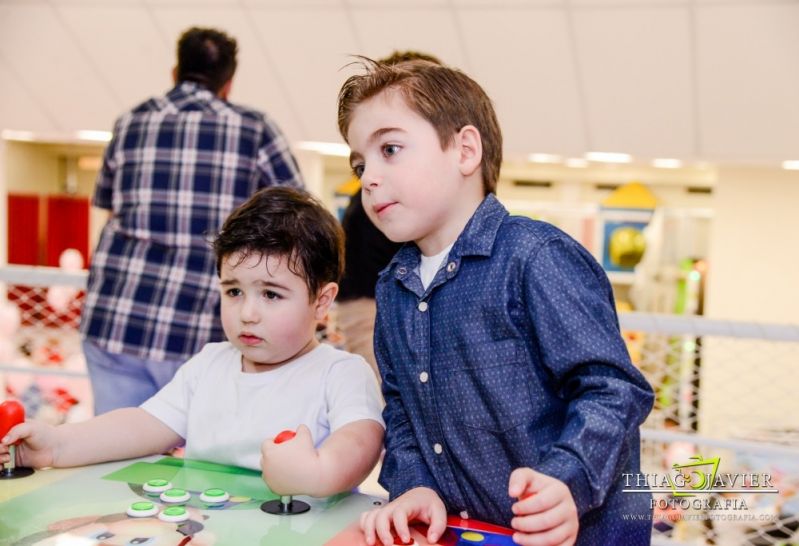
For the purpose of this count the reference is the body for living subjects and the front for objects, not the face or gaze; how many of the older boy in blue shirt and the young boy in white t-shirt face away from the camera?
0

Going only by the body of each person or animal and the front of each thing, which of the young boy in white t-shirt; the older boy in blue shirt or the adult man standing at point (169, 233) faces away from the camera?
the adult man standing

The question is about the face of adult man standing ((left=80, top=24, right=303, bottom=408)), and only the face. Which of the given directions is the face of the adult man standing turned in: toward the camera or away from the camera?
away from the camera

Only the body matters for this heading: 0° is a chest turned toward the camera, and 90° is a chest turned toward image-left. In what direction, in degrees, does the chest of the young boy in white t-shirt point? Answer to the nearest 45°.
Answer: approximately 45°

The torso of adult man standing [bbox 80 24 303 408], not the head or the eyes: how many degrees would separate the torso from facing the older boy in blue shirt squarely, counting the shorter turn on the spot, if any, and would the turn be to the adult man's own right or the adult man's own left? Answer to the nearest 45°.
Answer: approximately 180°

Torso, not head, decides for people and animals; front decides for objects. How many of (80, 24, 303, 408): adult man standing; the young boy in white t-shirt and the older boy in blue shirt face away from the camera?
1

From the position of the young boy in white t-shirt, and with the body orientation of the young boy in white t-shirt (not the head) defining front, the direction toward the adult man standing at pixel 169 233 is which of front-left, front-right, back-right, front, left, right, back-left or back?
back-right

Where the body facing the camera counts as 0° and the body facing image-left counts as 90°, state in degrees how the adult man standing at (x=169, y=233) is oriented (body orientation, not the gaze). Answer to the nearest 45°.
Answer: approximately 180°

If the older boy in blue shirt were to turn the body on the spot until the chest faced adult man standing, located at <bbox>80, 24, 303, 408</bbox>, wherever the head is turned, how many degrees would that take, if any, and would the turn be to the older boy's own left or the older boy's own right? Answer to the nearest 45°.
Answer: approximately 90° to the older boy's own right

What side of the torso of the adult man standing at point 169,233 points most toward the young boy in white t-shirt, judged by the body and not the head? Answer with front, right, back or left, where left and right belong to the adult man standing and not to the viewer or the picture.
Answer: back

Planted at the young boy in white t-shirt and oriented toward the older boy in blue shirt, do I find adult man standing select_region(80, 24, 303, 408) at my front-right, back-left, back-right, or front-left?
back-left
